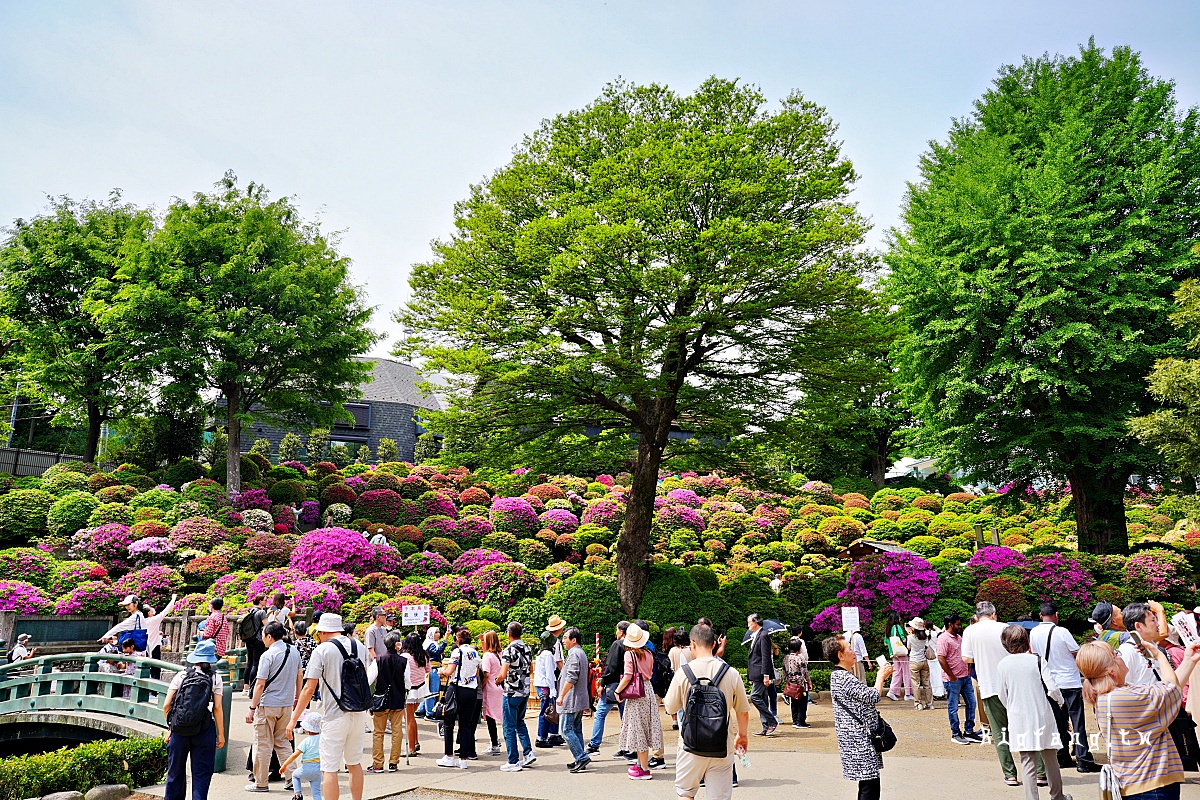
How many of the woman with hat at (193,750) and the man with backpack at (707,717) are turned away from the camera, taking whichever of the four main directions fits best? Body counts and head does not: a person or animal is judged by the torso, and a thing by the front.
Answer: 2

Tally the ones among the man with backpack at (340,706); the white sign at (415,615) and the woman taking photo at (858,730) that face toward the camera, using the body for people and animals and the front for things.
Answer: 1

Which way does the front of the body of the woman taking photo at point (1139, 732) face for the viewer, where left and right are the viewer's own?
facing away from the viewer and to the right of the viewer

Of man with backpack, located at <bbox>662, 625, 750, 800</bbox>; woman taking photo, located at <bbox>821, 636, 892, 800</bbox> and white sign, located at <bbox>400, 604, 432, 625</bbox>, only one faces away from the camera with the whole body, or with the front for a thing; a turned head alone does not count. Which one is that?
the man with backpack

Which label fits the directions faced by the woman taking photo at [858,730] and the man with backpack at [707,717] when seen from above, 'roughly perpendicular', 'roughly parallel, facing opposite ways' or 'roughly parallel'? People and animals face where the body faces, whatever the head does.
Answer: roughly perpendicular

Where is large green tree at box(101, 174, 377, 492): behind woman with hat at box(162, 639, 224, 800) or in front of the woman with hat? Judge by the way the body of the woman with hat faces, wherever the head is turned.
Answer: in front

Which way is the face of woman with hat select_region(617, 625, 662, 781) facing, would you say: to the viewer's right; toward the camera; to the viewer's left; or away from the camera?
away from the camera

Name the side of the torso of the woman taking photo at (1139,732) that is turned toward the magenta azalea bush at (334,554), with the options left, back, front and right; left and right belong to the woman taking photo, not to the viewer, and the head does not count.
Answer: left

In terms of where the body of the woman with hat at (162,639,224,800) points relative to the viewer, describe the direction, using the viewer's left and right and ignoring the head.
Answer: facing away from the viewer

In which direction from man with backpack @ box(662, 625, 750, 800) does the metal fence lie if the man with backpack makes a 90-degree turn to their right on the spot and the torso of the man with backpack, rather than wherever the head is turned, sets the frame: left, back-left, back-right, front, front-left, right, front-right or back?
back-left

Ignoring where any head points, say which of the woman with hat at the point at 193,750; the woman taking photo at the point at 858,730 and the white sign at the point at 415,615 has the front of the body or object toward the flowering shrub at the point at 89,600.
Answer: the woman with hat

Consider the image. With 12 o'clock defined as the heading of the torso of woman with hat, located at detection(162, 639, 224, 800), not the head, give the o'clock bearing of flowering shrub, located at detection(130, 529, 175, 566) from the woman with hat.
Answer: The flowering shrub is roughly at 12 o'clock from the woman with hat.

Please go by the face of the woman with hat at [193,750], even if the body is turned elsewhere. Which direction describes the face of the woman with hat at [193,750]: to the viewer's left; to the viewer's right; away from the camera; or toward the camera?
away from the camera

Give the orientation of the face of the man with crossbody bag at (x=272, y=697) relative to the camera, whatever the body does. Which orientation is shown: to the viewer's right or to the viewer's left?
to the viewer's left
